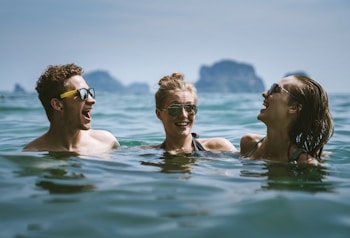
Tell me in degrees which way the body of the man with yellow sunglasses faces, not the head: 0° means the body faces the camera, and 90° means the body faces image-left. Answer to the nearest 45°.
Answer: approximately 315°
